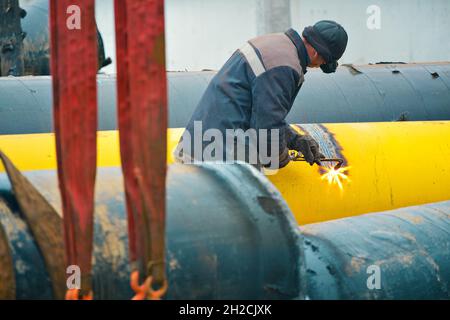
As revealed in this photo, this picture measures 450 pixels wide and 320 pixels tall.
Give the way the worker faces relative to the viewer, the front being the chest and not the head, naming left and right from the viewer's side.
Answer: facing to the right of the viewer

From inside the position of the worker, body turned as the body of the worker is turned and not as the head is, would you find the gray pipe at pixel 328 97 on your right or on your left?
on your left

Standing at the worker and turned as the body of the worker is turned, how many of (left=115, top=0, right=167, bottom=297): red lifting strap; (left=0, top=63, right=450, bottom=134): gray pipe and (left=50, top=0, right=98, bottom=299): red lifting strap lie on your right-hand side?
2

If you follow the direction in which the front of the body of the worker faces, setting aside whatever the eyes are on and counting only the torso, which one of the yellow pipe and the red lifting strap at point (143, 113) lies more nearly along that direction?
the yellow pipe

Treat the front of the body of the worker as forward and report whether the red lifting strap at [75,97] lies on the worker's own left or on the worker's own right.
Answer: on the worker's own right

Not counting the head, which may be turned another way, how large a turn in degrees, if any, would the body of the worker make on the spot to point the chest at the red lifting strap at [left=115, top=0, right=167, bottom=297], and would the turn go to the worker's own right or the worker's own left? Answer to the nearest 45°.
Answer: approximately 90° to the worker's own right
